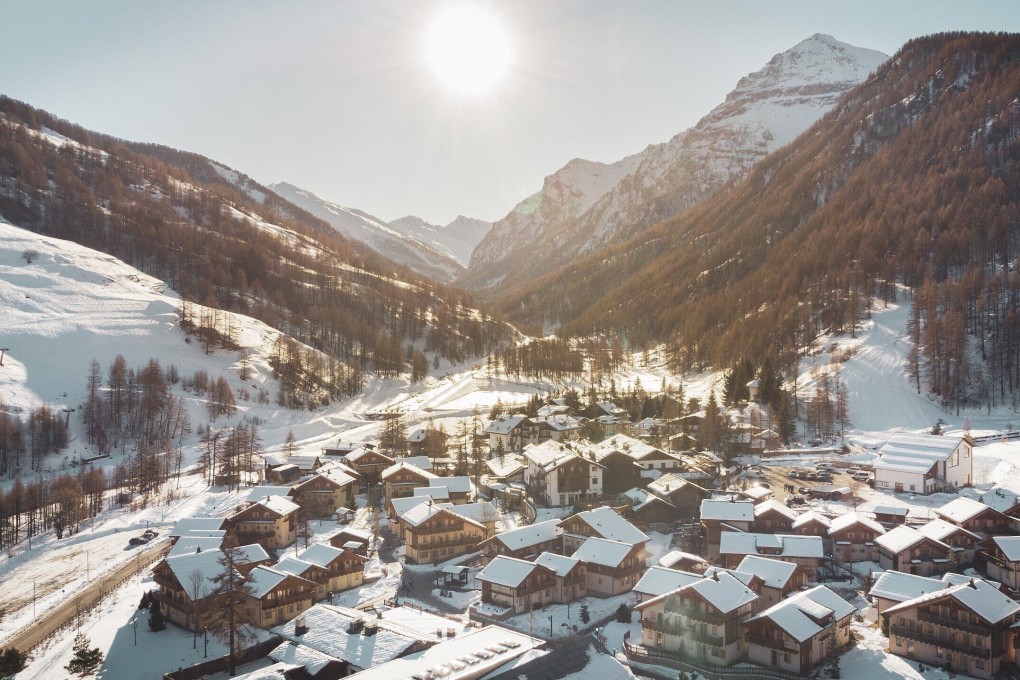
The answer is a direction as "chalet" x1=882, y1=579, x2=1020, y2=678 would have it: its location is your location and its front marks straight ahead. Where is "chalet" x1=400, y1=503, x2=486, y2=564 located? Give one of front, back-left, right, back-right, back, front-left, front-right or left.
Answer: front-right

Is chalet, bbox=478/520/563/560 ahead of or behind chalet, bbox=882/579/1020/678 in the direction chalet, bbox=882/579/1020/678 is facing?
ahead

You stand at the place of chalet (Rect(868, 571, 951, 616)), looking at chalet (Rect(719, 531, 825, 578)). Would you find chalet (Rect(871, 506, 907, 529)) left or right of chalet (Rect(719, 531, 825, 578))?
right

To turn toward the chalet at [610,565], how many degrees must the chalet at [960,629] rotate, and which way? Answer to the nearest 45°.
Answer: approximately 45° to its right

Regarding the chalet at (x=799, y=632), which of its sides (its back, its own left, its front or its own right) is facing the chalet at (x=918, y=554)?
back

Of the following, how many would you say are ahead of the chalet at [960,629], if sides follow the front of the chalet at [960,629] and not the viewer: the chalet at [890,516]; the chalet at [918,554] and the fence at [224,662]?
1

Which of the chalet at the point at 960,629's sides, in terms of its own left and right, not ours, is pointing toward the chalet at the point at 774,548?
right

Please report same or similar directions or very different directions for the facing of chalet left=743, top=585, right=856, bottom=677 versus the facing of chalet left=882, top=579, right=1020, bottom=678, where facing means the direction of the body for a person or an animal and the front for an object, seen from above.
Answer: same or similar directions

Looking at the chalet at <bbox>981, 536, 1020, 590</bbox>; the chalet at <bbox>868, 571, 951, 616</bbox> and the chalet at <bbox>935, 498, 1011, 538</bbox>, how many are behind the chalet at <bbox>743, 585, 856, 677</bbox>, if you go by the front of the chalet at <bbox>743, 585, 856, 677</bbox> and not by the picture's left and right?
3

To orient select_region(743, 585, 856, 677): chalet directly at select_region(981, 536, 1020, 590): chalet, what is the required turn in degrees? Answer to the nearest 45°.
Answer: approximately 180°

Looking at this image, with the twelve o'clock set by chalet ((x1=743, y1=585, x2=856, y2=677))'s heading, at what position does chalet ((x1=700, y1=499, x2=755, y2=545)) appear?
chalet ((x1=700, y1=499, x2=755, y2=545)) is roughly at 4 o'clock from chalet ((x1=743, y1=585, x2=856, y2=677)).

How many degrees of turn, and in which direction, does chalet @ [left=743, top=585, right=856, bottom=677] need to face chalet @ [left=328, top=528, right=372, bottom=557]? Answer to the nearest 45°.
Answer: approximately 45° to its right

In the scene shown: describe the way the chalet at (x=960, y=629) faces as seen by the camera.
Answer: facing the viewer and to the left of the viewer

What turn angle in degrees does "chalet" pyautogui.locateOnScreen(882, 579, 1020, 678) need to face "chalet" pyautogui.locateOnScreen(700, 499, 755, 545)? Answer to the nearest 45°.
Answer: approximately 90° to its right

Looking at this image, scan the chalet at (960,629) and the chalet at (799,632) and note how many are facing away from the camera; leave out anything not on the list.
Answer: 0
